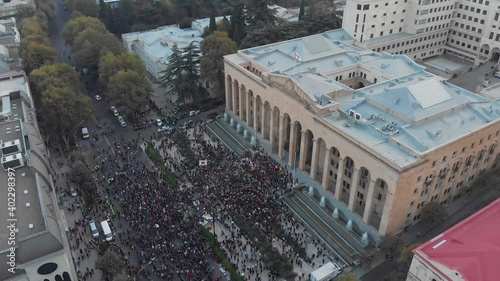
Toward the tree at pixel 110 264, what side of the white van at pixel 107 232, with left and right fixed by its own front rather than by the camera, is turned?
front

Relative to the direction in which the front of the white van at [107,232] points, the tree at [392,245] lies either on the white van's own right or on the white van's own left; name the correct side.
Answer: on the white van's own left

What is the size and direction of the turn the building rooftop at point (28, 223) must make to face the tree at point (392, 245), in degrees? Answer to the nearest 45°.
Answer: approximately 45° to its right

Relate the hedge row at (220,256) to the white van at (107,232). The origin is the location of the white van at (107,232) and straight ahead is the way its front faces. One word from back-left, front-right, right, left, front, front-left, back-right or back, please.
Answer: front-left

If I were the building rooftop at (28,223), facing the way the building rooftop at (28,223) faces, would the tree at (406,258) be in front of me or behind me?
in front

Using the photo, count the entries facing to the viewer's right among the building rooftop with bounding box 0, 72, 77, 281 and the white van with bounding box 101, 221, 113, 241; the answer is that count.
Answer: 1

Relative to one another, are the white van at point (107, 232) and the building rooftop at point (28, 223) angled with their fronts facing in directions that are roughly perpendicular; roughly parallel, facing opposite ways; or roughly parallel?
roughly perpendicular

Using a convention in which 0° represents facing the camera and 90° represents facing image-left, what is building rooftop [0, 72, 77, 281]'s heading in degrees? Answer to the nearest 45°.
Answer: approximately 270°

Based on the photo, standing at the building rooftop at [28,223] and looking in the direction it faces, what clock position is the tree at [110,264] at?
The tree is roughly at 1 o'clock from the building rooftop.

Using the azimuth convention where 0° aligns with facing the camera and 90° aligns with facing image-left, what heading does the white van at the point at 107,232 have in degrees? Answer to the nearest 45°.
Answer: approximately 0°

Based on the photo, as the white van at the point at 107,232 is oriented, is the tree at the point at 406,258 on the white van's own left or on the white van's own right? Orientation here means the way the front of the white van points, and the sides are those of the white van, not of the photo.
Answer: on the white van's own left
